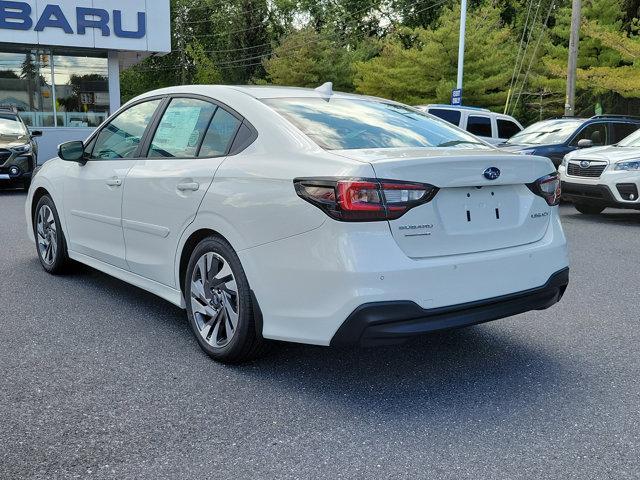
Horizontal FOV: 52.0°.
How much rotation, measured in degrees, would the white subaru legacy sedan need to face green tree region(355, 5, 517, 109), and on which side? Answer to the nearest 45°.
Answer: approximately 45° to its right

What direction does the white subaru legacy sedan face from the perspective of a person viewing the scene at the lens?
facing away from the viewer and to the left of the viewer

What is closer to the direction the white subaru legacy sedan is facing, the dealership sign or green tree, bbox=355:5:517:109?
the dealership sign

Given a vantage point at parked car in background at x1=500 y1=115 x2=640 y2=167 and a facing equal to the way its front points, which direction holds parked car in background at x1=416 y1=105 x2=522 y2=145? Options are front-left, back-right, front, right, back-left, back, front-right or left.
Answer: right

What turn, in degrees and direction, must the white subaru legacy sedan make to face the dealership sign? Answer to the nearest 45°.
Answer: approximately 45° to its right

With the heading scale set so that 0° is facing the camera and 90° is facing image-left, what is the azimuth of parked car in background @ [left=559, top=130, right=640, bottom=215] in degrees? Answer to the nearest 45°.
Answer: approximately 45°

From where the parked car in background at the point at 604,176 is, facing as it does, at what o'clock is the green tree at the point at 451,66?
The green tree is roughly at 4 o'clock from the parked car in background.

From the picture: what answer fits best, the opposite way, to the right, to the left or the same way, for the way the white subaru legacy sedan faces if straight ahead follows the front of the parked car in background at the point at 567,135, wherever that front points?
to the right

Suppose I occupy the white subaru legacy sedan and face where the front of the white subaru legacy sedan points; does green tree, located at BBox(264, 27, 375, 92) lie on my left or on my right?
on my right

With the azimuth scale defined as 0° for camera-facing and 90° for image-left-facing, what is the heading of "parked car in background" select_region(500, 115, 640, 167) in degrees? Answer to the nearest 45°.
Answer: approximately 45°

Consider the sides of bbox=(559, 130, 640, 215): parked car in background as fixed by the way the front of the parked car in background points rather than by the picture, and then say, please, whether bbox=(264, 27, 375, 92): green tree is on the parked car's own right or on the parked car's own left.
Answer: on the parked car's own right

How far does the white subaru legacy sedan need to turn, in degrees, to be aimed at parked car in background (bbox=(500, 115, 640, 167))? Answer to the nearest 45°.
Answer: approximately 90° to its right

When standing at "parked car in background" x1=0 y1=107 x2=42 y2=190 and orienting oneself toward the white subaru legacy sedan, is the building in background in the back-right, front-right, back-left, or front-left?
back-left
